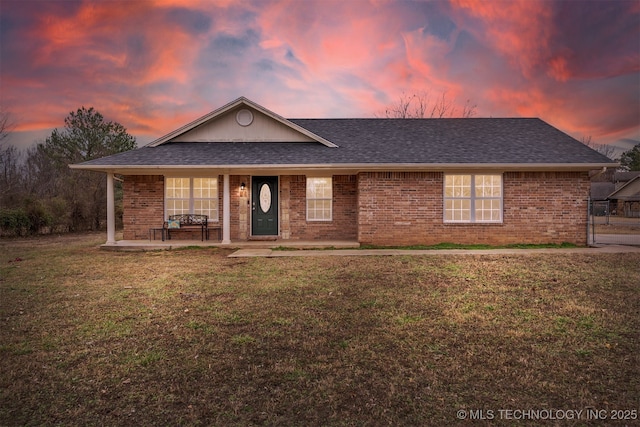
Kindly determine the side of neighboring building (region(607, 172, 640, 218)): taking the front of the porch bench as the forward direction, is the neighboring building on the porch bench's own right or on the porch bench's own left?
on the porch bench's own left

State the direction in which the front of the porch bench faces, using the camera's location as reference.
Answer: facing the viewer

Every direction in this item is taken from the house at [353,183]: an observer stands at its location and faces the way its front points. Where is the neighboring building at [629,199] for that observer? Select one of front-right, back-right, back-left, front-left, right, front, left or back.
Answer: back-left

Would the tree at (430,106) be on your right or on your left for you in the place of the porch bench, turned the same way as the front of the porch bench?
on your left

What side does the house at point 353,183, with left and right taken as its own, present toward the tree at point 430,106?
back

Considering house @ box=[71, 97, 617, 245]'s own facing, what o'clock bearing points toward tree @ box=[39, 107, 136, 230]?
The tree is roughly at 4 o'clock from the house.
